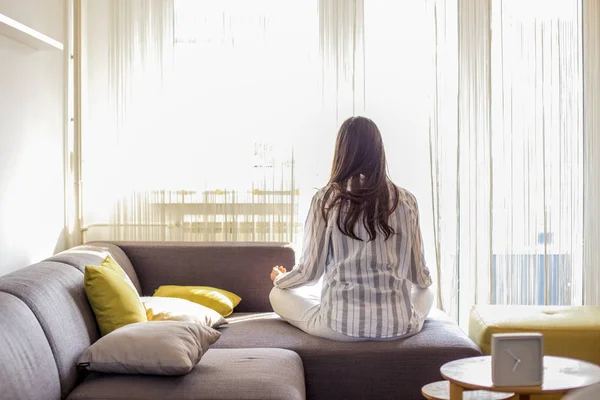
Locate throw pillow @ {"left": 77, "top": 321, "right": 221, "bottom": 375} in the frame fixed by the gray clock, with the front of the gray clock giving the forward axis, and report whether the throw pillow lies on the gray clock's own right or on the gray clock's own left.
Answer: on the gray clock's own right

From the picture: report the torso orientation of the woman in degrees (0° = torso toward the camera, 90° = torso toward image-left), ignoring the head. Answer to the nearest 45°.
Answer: approximately 180°

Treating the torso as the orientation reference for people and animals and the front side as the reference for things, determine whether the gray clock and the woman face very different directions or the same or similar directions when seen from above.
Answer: very different directions

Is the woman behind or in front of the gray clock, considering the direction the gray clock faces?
behind

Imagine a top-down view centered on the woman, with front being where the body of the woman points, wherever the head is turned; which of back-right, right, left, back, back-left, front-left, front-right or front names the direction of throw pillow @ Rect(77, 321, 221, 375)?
back-left

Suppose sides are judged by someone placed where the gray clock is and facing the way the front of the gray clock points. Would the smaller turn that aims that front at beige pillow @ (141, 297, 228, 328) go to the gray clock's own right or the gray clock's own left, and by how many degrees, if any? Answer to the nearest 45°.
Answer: approximately 135° to the gray clock's own right

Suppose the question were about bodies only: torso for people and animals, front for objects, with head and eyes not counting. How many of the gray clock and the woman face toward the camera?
1

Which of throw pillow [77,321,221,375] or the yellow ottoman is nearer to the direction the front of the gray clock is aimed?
the throw pillow

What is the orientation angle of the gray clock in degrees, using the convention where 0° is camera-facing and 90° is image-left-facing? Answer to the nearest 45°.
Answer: approximately 0°

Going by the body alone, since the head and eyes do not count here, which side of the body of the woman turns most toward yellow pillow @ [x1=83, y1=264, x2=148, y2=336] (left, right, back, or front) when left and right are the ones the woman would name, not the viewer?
left

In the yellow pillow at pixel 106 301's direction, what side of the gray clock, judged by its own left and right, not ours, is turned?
right

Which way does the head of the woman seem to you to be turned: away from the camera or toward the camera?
away from the camera
